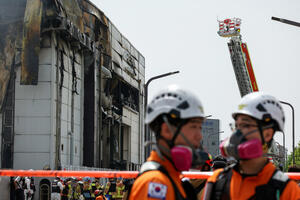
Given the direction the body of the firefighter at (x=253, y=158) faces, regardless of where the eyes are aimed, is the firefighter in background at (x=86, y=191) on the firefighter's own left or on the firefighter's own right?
on the firefighter's own right

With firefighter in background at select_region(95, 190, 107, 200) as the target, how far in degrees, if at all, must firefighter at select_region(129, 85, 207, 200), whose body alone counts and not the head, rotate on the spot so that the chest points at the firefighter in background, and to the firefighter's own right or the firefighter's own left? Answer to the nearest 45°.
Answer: approximately 90° to the firefighter's own left

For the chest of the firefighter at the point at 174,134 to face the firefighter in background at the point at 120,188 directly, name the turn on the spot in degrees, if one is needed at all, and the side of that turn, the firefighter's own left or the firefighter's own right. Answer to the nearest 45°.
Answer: approximately 90° to the firefighter's own left

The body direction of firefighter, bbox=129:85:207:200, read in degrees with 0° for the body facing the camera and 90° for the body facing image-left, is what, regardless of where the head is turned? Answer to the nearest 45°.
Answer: approximately 270°

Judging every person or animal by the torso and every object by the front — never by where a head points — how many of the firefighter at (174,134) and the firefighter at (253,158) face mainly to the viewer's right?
1

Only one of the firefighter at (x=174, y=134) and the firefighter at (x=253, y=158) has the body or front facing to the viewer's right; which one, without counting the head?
the firefighter at (x=174, y=134)

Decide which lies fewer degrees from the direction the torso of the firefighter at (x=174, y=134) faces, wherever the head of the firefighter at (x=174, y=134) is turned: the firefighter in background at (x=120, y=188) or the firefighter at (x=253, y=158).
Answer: the firefighter

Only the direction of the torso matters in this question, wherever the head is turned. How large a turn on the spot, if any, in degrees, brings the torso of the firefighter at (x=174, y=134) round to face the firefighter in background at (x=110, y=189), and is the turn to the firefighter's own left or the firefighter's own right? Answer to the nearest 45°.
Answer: approximately 90° to the firefighter's own left

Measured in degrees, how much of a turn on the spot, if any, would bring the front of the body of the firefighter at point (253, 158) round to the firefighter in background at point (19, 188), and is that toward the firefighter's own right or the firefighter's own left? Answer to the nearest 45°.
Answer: approximately 90° to the firefighter's own right
